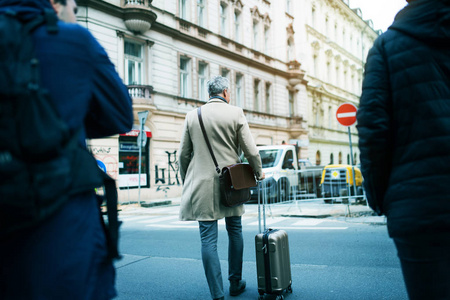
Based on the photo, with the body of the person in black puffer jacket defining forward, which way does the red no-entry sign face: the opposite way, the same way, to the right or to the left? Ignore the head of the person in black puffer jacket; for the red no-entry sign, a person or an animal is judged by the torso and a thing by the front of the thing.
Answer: the opposite way

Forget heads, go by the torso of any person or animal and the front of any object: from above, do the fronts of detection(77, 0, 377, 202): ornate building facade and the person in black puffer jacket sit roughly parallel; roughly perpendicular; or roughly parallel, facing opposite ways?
roughly perpendicular

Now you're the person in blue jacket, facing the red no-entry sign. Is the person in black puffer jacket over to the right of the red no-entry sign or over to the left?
right

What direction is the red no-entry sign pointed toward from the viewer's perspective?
toward the camera

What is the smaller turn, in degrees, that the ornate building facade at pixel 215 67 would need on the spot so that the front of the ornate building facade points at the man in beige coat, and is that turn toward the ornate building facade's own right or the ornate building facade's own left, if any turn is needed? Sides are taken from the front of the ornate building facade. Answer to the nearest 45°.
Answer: approximately 45° to the ornate building facade's own right

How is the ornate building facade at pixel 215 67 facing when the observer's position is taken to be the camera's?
facing the viewer and to the right of the viewer

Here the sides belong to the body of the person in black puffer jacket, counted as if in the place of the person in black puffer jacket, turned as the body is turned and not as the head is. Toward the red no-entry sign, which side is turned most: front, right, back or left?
front

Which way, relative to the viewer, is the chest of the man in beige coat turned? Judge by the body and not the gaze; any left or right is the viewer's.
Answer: facing away from the viewer

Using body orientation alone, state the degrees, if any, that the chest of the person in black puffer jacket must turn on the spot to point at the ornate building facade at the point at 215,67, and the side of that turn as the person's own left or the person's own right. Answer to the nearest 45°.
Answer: approximately 45° to the person's own left

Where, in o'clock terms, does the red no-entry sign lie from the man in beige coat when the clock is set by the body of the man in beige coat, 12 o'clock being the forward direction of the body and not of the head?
The red no-entry sign is roughly at 1 o'clock from the man in beige coat.

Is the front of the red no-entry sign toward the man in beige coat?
yes

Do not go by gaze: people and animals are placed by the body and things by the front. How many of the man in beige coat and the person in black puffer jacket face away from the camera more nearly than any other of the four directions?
2

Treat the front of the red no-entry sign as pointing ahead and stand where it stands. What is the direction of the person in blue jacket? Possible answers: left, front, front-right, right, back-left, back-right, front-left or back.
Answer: front

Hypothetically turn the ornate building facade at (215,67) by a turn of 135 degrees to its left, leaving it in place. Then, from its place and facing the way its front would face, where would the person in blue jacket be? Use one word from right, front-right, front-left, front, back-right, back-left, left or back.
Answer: back

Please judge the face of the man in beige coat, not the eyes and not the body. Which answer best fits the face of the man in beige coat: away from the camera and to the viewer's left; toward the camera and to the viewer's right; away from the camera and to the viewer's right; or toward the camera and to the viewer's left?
away from the camera and to the viewer's right

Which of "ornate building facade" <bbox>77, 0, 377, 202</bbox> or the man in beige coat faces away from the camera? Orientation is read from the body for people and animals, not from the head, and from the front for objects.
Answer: the man in beige coat

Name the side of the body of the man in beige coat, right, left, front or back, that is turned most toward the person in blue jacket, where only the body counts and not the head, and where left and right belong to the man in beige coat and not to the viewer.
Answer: back

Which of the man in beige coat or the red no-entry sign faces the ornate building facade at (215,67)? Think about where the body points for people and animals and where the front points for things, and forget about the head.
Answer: the man in beige coat

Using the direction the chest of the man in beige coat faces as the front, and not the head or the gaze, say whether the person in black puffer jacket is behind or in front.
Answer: behind

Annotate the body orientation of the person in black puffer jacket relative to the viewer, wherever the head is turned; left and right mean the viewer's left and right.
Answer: facing away from the viewer

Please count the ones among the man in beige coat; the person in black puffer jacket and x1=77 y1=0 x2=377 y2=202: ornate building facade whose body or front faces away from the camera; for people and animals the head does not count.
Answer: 2
